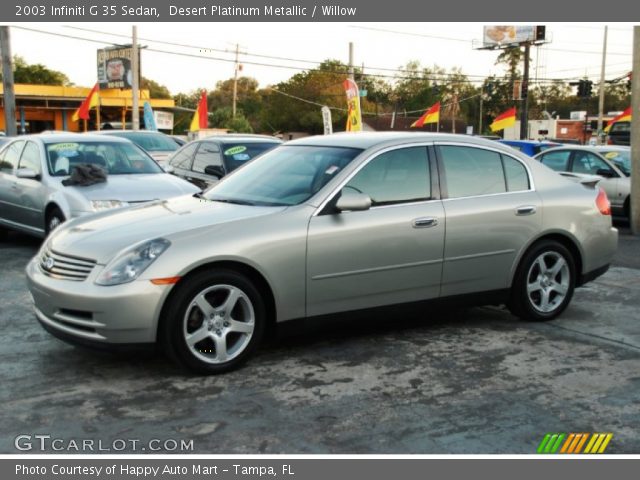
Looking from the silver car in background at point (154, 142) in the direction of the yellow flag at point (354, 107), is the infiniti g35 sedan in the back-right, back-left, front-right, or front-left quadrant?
back-right

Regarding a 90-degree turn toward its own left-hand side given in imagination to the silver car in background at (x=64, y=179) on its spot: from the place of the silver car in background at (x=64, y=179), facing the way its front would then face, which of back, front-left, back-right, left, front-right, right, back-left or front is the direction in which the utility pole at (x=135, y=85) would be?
front-left

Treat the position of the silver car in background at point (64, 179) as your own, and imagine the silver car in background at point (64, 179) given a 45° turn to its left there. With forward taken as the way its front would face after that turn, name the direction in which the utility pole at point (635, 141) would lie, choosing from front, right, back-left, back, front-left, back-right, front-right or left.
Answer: front

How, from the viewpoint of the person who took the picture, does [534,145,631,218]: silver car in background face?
facing the viewer and to the right of the viewer

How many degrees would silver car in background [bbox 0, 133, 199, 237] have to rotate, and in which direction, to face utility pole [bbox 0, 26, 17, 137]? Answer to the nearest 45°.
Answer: approximately 135° to its left

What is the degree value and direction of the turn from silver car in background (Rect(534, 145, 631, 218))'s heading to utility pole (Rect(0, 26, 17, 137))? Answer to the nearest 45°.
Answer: approximately 135° to its right

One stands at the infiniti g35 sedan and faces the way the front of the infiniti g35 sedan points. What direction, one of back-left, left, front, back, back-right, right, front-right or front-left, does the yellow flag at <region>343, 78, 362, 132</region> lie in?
back-right

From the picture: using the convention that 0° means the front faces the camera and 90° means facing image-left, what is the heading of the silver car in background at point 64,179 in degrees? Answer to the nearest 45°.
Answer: approximately 315°

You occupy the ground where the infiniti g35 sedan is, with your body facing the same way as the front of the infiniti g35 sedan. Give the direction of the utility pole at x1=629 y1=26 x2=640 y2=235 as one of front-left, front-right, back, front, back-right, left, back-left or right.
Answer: back

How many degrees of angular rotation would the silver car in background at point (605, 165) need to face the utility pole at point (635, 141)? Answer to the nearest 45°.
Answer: approximately 45° to its right

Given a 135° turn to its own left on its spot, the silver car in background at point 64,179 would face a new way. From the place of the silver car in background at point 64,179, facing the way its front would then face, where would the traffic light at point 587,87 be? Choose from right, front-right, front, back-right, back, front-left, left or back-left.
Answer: front-right

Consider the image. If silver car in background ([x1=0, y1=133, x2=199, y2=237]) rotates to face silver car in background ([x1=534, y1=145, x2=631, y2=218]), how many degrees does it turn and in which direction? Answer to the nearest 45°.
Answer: approximately 45° to its left

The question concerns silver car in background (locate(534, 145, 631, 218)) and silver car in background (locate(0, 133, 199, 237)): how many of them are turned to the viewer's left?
0

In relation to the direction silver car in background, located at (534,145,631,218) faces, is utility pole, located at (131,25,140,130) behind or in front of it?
behind

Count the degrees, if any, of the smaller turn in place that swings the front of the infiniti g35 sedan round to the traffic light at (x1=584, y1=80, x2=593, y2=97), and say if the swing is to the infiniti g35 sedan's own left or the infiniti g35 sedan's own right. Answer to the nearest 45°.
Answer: approximately 135° to the infiniti g35 sedan's own right

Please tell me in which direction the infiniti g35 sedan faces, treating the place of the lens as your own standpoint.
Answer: facing the viewer and to the left of the viewer
